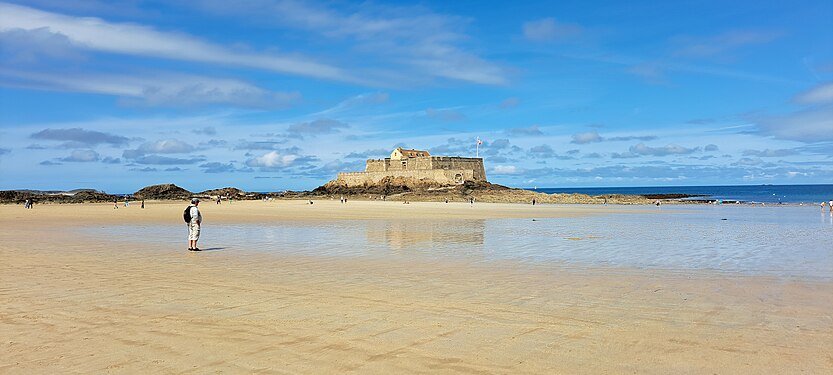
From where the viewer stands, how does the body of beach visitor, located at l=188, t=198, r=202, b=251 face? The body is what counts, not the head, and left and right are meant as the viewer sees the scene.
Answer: facing to the right of the viewer
